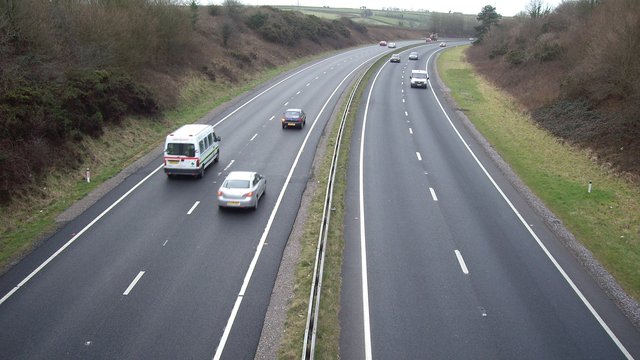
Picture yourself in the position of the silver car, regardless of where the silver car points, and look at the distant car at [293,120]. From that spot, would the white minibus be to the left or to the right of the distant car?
left

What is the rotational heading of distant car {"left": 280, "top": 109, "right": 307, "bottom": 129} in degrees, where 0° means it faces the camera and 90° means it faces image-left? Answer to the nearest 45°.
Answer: approximately 180°

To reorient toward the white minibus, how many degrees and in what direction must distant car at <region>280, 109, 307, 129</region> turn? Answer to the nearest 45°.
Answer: approximately 135° to its left

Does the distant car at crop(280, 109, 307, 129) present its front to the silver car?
no
